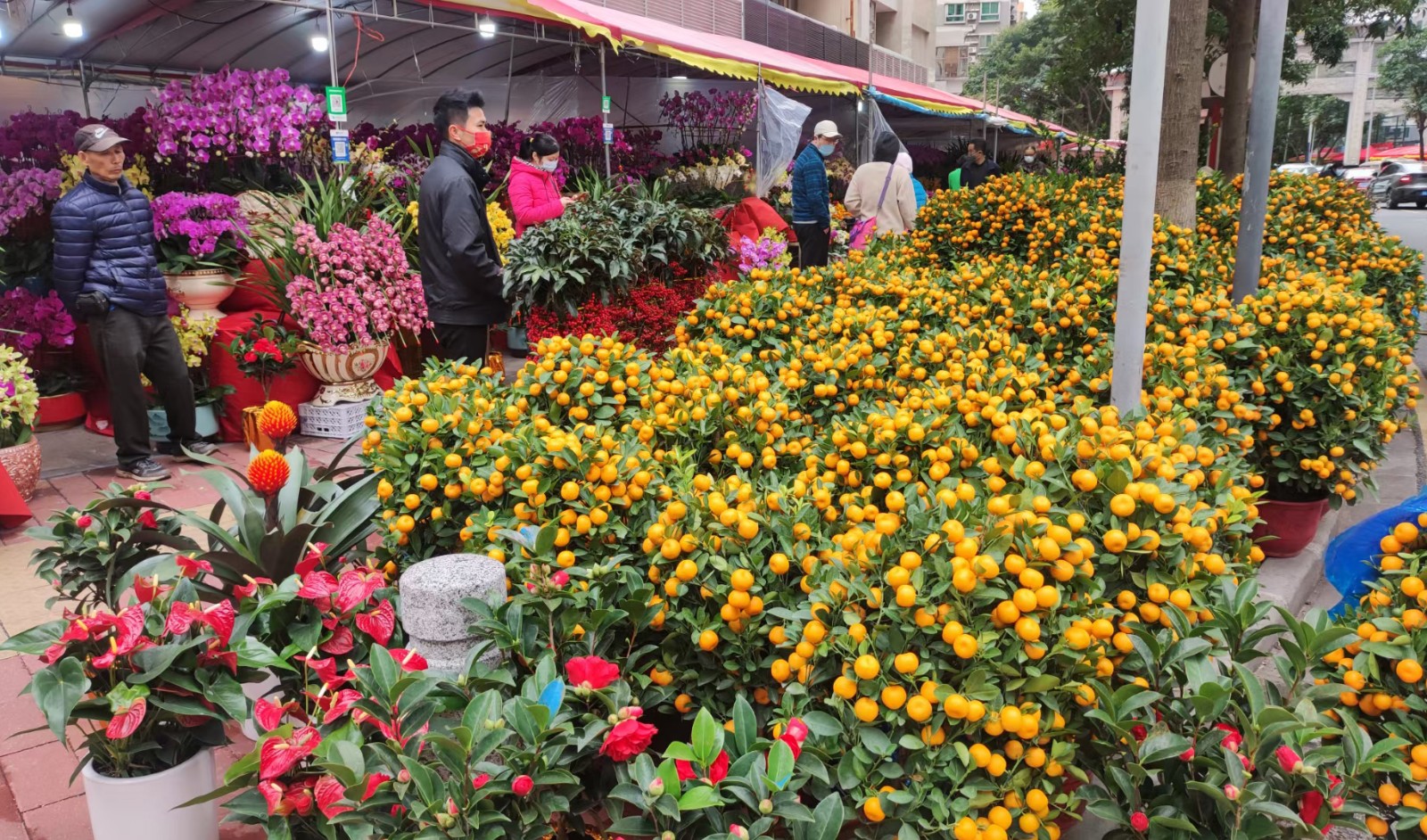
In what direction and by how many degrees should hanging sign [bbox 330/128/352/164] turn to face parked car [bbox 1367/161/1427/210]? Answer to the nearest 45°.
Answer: approximately 135° to its left

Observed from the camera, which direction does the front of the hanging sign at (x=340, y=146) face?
facing the viewer

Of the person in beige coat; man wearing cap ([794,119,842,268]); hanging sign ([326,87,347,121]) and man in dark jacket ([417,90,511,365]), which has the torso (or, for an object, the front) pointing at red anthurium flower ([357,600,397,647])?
the hanging sign

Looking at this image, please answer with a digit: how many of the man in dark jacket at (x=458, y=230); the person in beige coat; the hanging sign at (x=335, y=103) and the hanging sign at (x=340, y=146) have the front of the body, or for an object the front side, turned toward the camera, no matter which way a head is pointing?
2

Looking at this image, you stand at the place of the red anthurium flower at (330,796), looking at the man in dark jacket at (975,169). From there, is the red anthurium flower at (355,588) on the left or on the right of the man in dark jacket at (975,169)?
left

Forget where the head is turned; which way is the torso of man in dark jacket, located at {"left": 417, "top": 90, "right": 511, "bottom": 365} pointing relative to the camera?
to the viewer's right

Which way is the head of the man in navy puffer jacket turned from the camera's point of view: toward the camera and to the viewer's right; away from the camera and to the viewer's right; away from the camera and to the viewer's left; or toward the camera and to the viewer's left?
toward the camera and to the viewer's right

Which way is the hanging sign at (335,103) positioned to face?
toward the camera

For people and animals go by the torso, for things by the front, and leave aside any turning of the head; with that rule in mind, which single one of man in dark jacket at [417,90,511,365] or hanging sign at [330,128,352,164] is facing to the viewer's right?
the man in dark jacket

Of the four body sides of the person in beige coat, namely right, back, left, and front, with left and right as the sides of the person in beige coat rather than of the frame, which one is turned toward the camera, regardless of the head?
back
